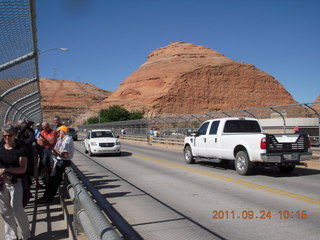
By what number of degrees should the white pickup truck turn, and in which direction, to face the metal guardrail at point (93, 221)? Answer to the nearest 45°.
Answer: approximately 135° to its left

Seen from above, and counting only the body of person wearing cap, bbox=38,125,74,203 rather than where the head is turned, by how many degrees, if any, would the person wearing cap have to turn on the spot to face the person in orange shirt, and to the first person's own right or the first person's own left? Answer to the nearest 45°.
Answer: approximately 90° to the first person's own right

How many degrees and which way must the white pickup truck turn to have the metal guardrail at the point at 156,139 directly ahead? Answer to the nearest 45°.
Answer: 0° — it already faces it

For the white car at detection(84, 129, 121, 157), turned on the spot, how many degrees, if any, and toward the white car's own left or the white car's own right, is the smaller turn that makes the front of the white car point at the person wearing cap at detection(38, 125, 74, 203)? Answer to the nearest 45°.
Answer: approximately 45° to the white car's own right

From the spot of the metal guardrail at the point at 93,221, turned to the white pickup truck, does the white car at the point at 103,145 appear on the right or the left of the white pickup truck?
left

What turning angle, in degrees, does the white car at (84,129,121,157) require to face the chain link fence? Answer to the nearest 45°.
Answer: approximately 45° to its right

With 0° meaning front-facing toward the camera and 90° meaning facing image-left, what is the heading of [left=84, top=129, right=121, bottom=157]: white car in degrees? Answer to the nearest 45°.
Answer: approximately 315°

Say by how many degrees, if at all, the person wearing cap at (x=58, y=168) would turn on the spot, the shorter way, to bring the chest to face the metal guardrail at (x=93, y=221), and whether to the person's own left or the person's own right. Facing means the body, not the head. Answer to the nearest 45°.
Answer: approximately 90° to the person's own left

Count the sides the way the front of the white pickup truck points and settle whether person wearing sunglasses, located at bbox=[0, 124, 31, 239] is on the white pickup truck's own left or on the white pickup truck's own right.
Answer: on the white pickup truck's own left

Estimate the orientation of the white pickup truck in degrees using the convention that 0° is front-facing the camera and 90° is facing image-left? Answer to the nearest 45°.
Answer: approximately 135°

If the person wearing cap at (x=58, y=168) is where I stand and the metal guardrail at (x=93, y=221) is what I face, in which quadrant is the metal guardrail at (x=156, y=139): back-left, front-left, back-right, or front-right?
back-left

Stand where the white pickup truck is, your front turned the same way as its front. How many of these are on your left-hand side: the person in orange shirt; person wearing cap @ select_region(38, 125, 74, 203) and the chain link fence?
3
